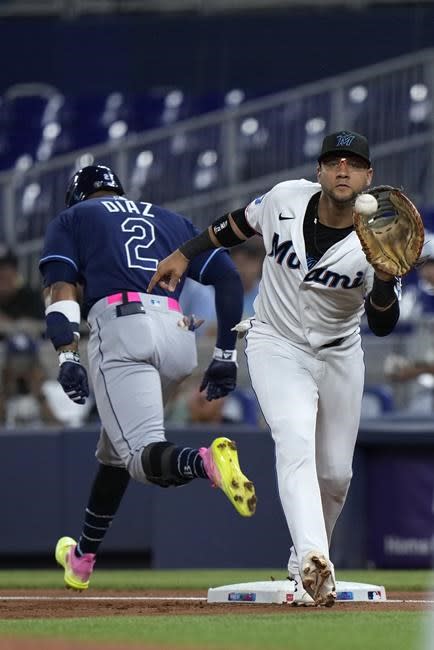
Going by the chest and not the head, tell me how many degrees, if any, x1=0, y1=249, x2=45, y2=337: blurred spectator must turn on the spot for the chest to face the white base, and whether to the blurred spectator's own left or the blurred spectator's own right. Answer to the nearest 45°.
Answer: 0° — they already face it

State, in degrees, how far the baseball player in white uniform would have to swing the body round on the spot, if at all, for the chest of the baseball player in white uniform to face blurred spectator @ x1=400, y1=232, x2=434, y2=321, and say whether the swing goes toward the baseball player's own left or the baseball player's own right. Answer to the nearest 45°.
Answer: approximately 180°

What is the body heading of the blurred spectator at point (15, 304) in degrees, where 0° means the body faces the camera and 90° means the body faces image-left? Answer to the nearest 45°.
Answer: approximately 0°

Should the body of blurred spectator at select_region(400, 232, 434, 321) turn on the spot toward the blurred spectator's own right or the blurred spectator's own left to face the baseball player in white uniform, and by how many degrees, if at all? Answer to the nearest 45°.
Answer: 0° — they already face them

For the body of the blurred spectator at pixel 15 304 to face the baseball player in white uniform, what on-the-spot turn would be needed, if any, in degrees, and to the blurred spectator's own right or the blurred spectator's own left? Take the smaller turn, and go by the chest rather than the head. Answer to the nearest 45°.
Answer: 0° — they already face them
